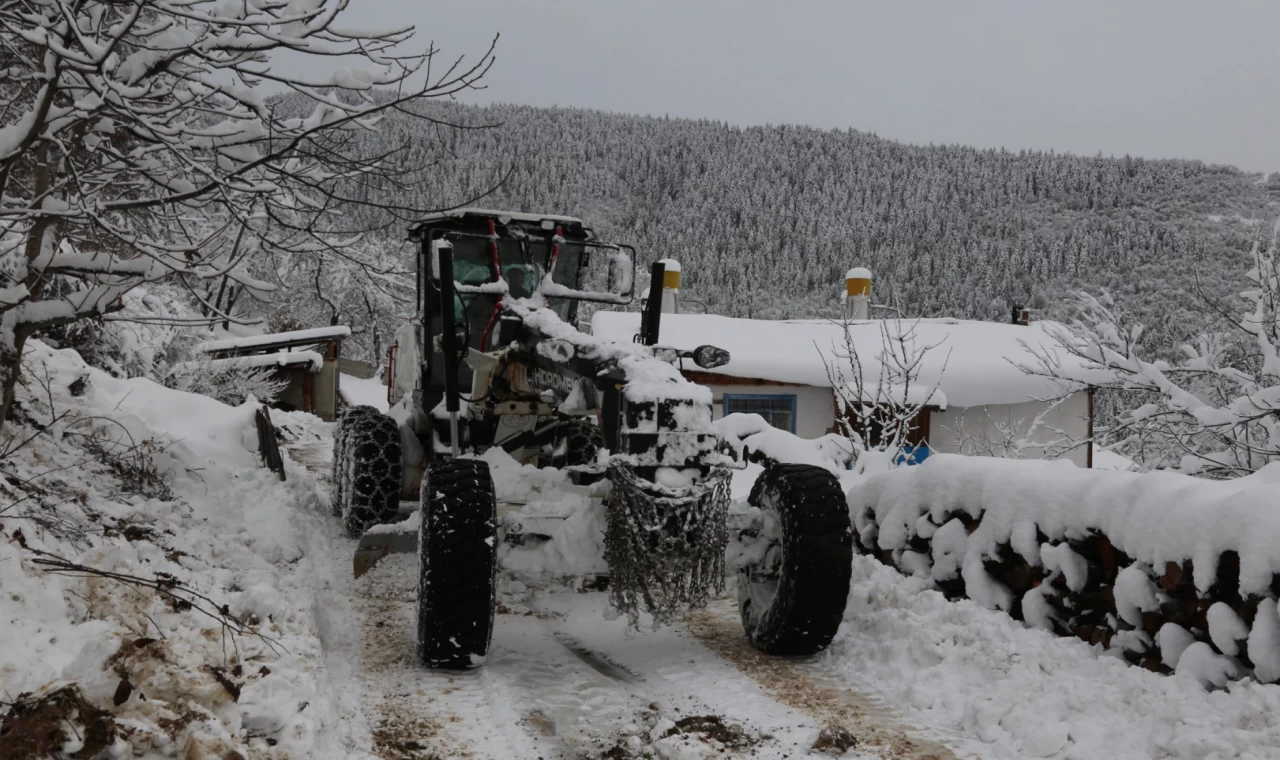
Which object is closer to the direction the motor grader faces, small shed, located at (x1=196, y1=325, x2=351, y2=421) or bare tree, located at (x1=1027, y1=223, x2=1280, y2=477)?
the bare tree

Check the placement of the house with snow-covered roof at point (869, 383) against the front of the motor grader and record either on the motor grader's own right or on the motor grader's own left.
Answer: on the motor grader's own left

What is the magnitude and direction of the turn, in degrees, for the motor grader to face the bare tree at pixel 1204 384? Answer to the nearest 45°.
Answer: approximately 90° to its left

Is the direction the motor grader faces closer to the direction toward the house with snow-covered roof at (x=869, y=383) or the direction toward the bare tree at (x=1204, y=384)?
the bare tree

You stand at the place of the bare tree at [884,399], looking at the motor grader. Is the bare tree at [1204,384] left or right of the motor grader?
left

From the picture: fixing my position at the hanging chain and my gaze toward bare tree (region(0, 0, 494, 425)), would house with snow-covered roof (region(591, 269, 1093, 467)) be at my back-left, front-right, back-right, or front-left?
front-right

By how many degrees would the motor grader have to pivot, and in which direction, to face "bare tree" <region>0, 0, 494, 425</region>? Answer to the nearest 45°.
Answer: approximately 135° to its right

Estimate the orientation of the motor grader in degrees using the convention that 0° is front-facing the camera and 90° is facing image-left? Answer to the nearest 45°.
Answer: approximately 315°
